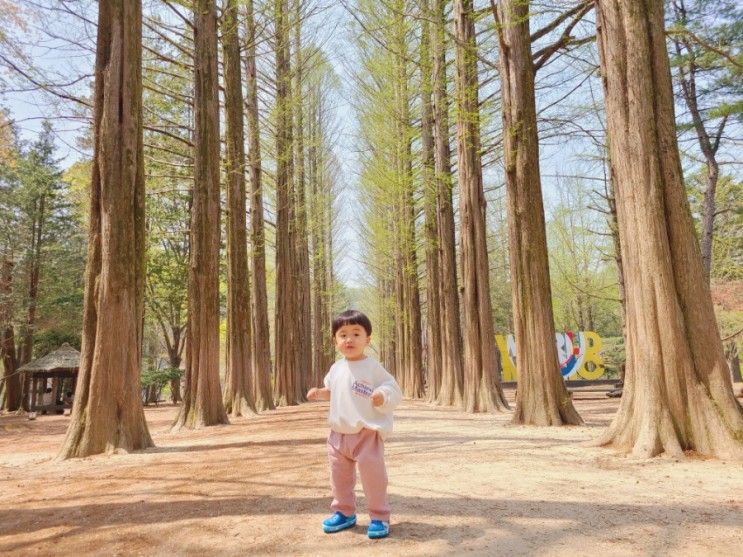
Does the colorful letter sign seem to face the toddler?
yes

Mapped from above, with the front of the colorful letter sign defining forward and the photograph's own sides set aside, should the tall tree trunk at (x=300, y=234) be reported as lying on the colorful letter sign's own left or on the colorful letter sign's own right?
on the colorful letter sign's own right

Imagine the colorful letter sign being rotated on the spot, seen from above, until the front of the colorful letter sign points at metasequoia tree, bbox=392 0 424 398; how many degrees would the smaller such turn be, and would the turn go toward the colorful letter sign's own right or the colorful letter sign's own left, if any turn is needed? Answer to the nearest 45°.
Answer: approximately 45° to the colorful letter sign's own right

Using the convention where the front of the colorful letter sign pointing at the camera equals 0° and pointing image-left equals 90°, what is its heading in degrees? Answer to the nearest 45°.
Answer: approximately 0°

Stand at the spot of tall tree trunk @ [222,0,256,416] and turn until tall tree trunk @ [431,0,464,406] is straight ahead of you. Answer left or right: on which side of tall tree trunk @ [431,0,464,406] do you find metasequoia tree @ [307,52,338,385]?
left
